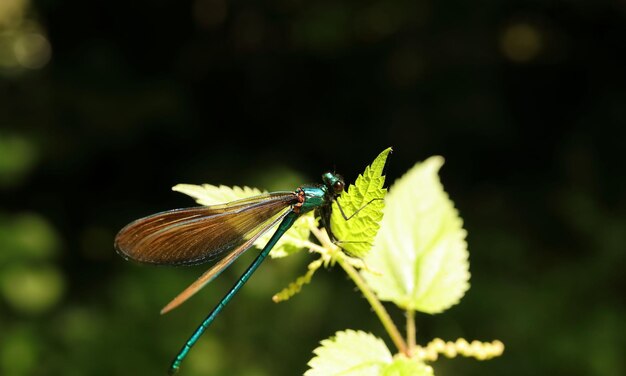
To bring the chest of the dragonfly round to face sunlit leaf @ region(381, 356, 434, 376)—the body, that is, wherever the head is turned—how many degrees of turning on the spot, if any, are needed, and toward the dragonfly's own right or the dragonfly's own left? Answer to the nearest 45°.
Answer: approximately 45° to the dragonfly's own right

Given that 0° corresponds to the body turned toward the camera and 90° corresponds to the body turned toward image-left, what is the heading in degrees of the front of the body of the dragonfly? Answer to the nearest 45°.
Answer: approximately 270°
